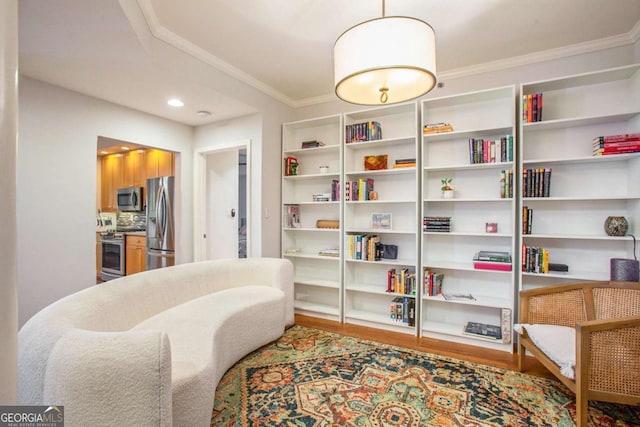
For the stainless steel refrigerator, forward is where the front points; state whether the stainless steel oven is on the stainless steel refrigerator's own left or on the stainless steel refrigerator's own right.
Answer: on the stainless steel refrigerator's own right

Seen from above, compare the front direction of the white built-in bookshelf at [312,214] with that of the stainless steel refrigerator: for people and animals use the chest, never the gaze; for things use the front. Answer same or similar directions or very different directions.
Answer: same or similar directions

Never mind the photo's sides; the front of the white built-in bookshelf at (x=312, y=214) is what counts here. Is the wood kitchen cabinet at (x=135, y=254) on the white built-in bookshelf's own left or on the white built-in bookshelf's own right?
on the white built-in bookshelf's own right

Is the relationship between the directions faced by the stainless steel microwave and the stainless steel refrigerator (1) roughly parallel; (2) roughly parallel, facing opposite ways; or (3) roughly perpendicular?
roughly parallel

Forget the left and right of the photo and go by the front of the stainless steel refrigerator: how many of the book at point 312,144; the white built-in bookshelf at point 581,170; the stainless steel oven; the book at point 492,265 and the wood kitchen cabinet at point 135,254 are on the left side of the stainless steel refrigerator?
3

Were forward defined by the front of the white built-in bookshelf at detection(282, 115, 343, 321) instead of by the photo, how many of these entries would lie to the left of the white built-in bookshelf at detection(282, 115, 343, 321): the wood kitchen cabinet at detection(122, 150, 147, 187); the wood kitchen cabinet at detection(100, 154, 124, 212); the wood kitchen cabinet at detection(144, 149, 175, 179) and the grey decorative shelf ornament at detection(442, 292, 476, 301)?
1

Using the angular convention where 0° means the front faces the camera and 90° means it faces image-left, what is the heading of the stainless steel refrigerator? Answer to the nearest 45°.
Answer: approximately 45°

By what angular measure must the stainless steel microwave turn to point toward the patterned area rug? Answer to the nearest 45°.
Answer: approximately 45° to its left

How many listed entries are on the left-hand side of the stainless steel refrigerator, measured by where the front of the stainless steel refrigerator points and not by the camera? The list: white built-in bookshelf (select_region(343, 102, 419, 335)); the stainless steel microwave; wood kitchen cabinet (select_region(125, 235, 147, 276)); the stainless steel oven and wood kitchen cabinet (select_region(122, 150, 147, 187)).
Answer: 1

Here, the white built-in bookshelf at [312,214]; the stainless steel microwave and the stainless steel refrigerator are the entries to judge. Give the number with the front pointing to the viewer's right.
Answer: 0

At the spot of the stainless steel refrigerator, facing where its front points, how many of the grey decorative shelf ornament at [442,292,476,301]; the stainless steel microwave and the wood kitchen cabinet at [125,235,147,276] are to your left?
1

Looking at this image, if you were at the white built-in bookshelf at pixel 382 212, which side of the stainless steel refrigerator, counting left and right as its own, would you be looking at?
left

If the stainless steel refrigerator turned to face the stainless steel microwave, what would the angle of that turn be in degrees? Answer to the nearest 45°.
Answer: approximately 135° to its right

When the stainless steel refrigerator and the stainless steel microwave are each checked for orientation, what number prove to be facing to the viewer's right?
0

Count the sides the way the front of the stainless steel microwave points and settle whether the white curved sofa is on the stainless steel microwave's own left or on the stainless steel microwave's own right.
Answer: on the stainless steel microwave's own left

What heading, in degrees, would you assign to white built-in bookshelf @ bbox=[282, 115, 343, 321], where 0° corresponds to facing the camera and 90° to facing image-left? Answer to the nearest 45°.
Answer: approximately 45°
